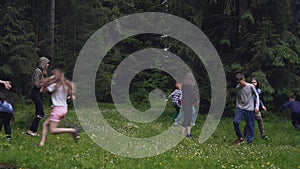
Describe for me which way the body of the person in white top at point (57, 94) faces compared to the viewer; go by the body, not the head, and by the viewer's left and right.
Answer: facing away from the viewer and to the left of the viewer

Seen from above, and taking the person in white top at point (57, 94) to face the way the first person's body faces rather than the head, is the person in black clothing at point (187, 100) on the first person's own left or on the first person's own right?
on the first person's own right
